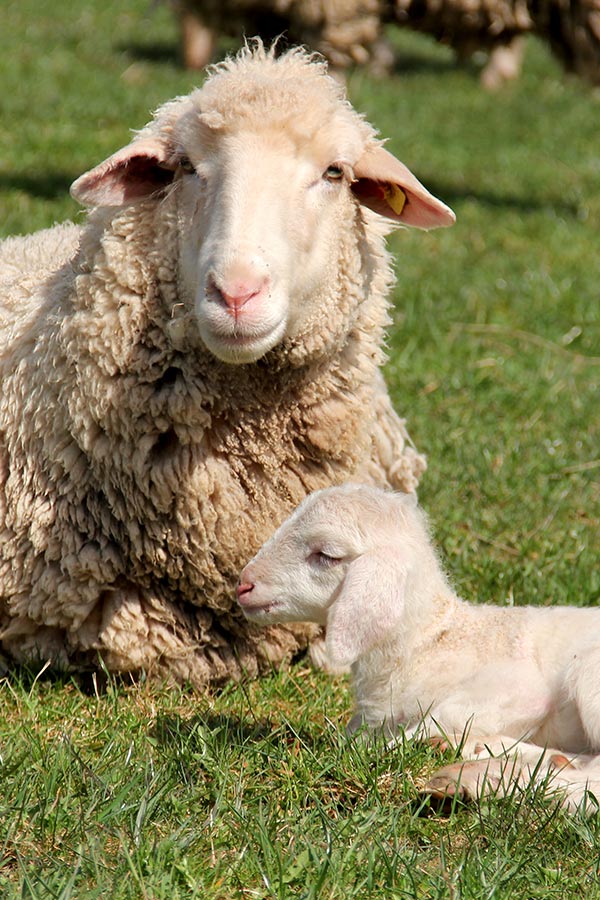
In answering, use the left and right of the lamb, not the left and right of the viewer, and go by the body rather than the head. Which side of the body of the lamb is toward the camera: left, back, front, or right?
left

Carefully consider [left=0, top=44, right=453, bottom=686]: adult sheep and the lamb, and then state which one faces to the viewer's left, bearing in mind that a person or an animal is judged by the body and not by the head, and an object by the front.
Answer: the lamb

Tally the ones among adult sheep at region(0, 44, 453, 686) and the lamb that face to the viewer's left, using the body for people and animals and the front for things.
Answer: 1

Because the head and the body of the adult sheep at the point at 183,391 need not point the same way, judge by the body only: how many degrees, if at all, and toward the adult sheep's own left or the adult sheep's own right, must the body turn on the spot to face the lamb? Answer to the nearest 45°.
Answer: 0° — it already faces it

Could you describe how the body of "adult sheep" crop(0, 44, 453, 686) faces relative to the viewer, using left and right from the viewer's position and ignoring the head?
facing the viewer and to the right of the viewer
